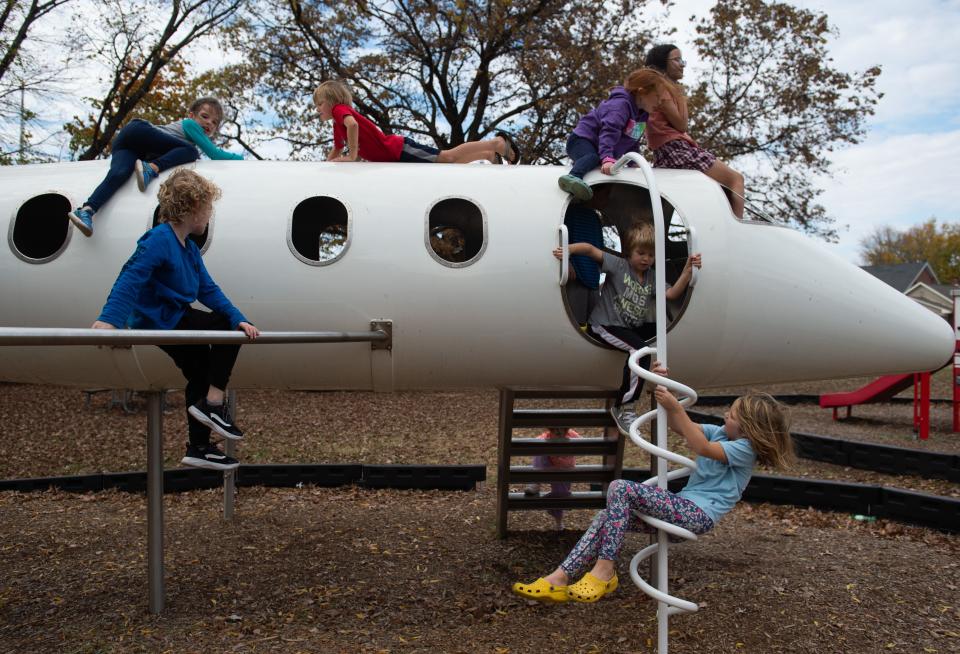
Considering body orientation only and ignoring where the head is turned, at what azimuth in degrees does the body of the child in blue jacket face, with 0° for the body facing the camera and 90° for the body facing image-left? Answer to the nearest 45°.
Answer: approximately 270°

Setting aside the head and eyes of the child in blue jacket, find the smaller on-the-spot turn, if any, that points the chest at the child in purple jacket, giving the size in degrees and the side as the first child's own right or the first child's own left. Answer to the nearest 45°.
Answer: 0° — they already face them

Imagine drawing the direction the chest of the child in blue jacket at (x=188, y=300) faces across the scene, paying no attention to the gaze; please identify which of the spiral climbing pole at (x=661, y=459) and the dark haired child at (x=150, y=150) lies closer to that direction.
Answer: the spiral climbing pole

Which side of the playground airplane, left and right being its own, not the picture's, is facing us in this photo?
right

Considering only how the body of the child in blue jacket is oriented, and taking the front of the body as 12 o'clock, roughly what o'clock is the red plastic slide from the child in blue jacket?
The red plastic slide is roughly at 11 o'clock from the child in blue jacket.
